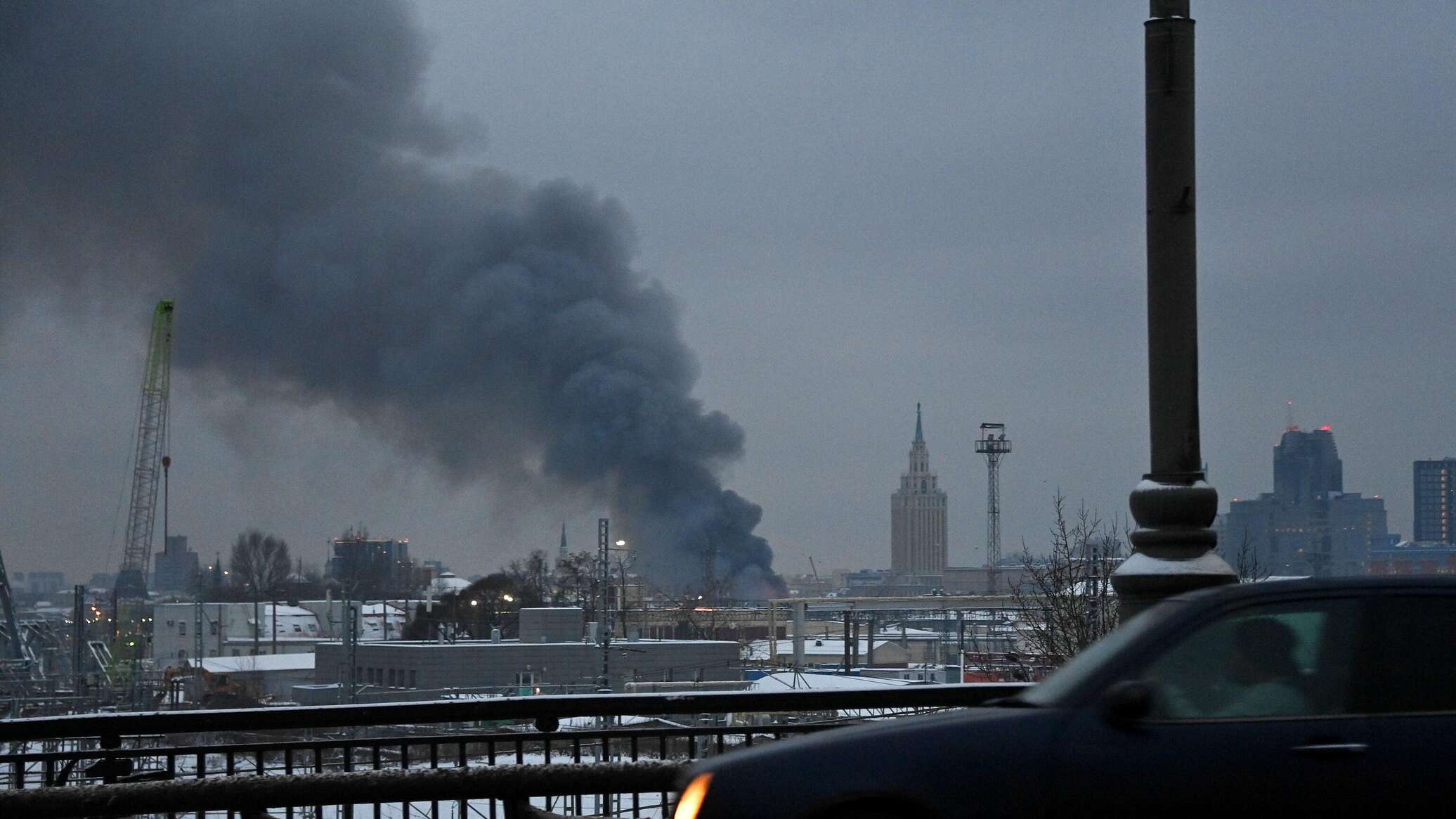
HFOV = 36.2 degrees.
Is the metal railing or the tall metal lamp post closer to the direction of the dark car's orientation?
the metal railing

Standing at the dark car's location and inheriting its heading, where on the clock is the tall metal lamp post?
The tall metal lamp post is roughly at 3 o'clock from the dark car.

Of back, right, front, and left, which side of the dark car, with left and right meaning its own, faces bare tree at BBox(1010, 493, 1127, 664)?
right

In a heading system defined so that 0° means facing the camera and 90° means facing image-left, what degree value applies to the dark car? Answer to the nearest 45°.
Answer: approximately 90°

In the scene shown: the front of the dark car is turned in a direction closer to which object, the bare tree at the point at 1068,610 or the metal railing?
the metal railing
